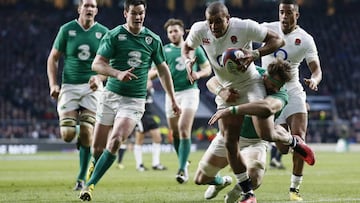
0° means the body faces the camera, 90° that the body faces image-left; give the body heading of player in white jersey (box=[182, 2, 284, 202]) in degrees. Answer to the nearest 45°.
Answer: approximately 45°

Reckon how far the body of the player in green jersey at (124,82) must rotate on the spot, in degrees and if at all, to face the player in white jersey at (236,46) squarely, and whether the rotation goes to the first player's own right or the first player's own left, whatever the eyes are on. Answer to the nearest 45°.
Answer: approximately 45° to the first player's own left

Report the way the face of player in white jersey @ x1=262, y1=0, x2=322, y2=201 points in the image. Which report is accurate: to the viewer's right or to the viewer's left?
to the viewer's left

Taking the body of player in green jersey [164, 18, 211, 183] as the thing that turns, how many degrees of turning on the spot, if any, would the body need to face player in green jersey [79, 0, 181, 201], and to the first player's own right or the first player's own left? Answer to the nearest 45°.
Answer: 0° — they already face them

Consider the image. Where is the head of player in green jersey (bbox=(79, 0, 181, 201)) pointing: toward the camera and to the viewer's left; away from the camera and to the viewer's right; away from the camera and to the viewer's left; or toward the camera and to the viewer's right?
toward the camera and to the viewer's right

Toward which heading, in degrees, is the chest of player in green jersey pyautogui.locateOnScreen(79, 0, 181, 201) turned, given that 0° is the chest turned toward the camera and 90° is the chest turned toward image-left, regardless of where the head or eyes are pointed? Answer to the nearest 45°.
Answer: approximately 0°
